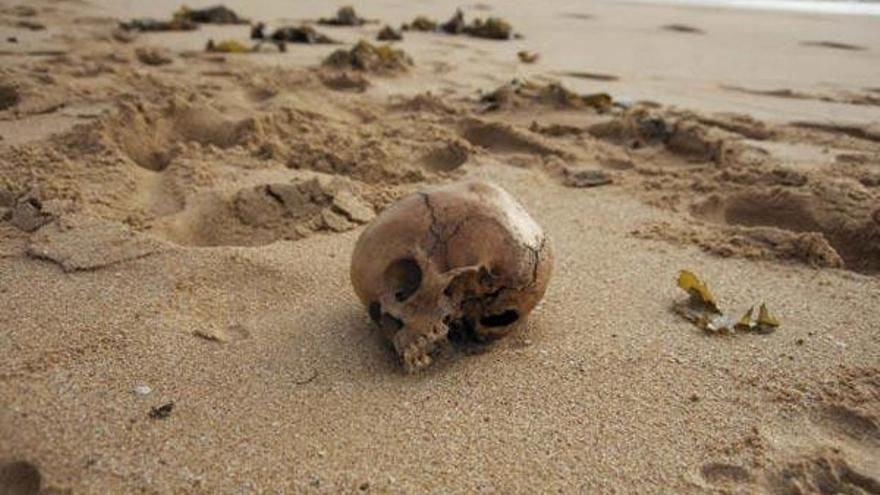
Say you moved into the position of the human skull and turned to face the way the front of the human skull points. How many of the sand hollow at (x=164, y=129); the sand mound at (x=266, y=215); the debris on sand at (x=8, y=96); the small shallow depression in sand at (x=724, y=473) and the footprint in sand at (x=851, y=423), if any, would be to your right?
3

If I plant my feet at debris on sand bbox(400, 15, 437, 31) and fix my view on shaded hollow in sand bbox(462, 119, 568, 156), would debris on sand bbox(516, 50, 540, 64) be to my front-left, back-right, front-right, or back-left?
front-left

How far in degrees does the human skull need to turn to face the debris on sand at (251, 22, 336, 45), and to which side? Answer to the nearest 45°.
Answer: approximately 135° to its right

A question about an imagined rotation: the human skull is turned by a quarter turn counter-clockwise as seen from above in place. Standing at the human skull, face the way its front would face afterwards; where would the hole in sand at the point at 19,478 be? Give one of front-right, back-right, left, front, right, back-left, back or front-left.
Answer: right

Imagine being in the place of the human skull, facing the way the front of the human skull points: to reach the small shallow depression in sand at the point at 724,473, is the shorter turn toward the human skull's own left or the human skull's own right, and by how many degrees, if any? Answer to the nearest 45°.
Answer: approximately 90° to the human skull's own left

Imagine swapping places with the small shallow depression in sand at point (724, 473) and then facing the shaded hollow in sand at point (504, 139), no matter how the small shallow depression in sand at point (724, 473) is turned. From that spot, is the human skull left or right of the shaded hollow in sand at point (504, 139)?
left

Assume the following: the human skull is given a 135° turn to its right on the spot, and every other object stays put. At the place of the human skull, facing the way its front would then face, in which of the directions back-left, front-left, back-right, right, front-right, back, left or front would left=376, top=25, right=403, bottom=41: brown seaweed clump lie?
front

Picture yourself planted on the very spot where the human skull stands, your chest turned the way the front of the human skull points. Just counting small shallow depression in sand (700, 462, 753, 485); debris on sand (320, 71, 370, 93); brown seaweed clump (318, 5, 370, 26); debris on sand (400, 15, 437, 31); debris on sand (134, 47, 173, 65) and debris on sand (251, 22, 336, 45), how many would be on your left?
1

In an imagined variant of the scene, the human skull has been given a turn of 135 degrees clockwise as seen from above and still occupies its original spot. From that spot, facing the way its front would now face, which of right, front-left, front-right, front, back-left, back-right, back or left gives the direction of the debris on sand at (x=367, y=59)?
front

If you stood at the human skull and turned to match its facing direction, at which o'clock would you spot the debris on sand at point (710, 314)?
The debris on sand is roughly at 7 o'clock from the human skull.

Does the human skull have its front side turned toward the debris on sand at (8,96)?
no

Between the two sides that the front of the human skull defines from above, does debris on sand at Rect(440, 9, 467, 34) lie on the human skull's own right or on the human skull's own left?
on the human skull's own right

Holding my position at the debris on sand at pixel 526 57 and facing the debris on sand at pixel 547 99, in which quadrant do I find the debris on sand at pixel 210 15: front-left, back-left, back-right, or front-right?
back-right

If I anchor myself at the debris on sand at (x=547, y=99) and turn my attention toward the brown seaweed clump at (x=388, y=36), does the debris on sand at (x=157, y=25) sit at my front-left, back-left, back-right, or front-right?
front-left

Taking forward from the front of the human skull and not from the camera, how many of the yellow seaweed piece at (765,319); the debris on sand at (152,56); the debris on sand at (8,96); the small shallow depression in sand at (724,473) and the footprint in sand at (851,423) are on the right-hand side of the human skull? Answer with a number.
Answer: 2

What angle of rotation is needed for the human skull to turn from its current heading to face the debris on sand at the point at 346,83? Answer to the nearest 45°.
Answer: approximately 135° to its right

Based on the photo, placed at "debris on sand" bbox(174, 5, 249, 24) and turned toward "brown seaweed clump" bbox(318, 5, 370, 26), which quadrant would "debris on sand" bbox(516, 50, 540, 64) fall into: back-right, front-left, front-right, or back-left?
front-right

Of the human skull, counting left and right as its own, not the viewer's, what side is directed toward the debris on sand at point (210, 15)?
right

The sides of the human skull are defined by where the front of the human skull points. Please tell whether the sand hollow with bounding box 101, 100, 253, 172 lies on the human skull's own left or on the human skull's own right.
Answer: on the human skull's own right

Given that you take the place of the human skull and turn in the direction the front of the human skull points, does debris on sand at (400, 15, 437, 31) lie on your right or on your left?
on your right

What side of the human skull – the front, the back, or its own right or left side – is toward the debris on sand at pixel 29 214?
right

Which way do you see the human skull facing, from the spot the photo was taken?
facing the viewer and to the left of the viewer

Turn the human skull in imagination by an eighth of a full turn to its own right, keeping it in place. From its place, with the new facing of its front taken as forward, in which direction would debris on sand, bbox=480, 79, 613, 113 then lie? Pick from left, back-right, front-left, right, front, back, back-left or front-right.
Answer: right

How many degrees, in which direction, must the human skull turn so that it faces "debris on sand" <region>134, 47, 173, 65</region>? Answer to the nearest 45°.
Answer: approximately 90° to its right
